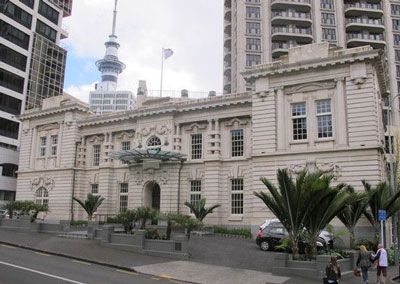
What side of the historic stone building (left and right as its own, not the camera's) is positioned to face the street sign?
left

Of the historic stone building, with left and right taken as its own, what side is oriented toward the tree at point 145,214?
front

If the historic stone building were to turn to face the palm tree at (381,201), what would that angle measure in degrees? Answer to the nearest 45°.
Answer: approximately 90° to its left

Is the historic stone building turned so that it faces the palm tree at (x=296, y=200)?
no

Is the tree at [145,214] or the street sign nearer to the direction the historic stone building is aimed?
the tree

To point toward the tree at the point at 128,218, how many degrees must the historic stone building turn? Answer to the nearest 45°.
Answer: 0° — it already faces it

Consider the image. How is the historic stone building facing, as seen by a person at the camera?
facing the viewer and to the left of the viewer

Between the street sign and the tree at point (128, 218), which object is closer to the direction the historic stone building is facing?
the tree
